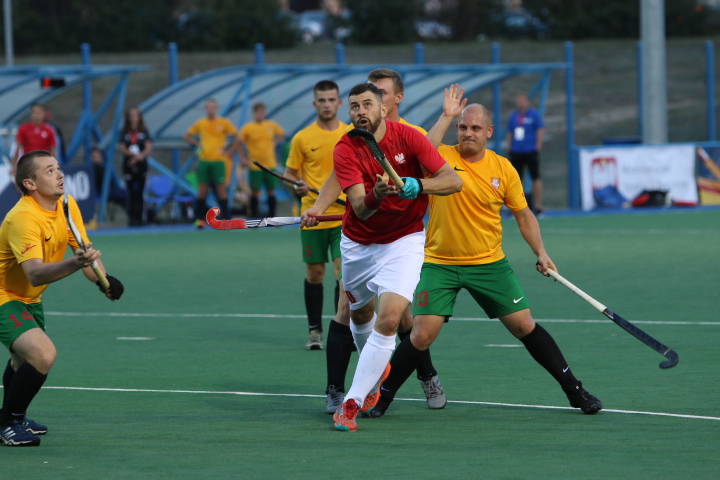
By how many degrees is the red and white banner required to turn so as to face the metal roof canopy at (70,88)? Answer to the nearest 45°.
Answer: approximately 90° to its right

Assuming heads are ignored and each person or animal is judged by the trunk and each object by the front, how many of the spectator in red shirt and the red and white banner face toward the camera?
2

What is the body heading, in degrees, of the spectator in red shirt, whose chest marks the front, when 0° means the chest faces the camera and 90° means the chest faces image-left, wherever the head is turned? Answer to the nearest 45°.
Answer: approximately 0°

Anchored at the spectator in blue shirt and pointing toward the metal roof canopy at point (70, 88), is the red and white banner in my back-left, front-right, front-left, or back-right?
back-right

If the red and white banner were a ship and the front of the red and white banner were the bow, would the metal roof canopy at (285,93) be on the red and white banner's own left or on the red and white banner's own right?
on the red and white banner's own right

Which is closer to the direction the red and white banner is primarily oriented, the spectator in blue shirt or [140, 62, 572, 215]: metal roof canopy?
the spectator in blue shirt

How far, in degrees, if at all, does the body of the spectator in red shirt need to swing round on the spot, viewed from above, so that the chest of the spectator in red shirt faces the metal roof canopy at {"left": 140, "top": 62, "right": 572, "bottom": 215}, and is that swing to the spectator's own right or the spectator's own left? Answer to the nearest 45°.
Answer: approximately 135° to the spectator's own left

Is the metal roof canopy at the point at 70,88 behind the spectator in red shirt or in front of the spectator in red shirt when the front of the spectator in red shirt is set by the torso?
behind

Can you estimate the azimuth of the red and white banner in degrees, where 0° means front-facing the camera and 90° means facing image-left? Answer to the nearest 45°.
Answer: approximately 0°
